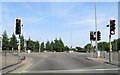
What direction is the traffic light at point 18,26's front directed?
toward the camera
